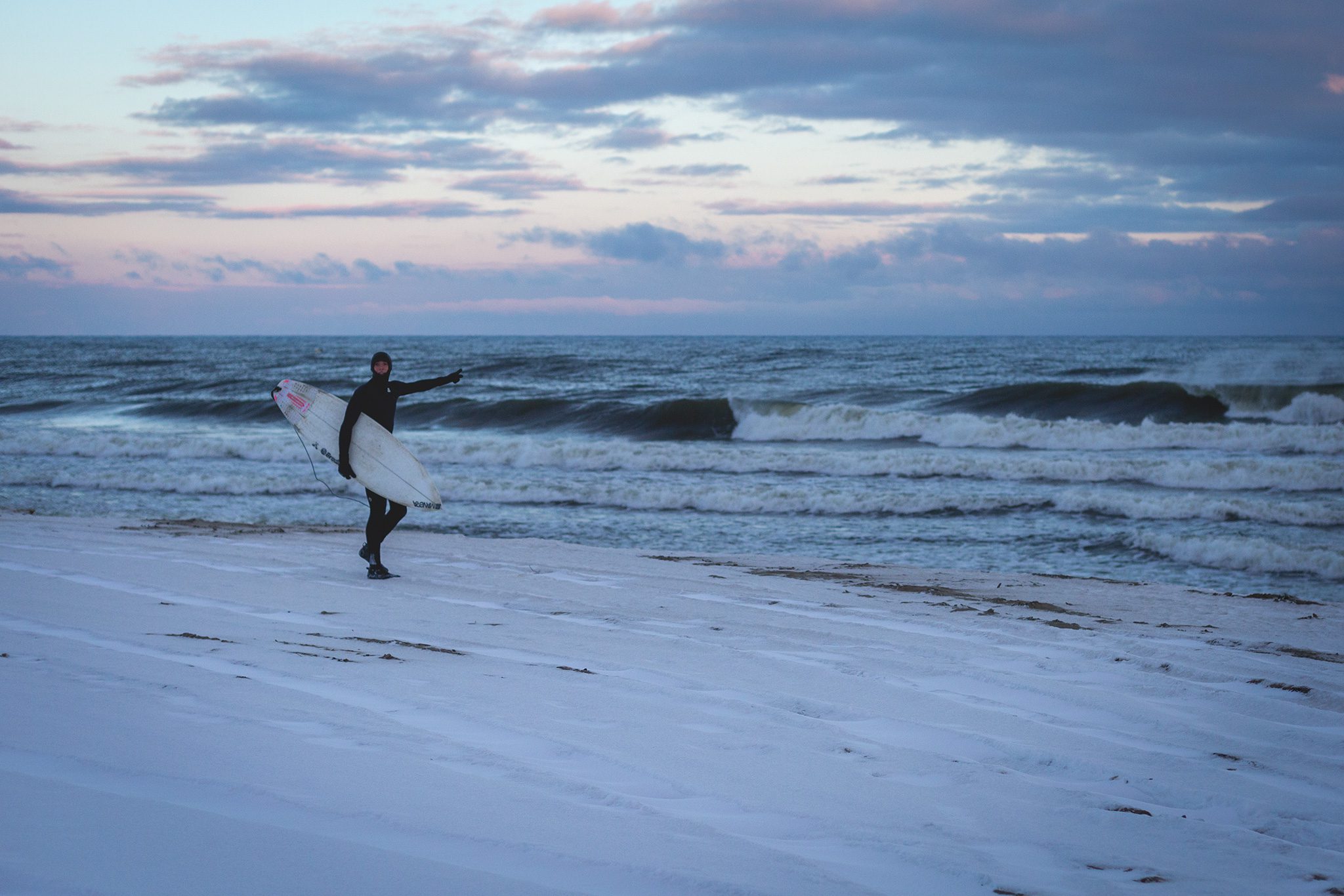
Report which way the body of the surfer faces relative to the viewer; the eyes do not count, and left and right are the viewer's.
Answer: facing the viewer and to the right of the viewer

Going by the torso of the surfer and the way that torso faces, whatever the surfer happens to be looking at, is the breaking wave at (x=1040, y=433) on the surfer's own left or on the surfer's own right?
on the surfer's own left
